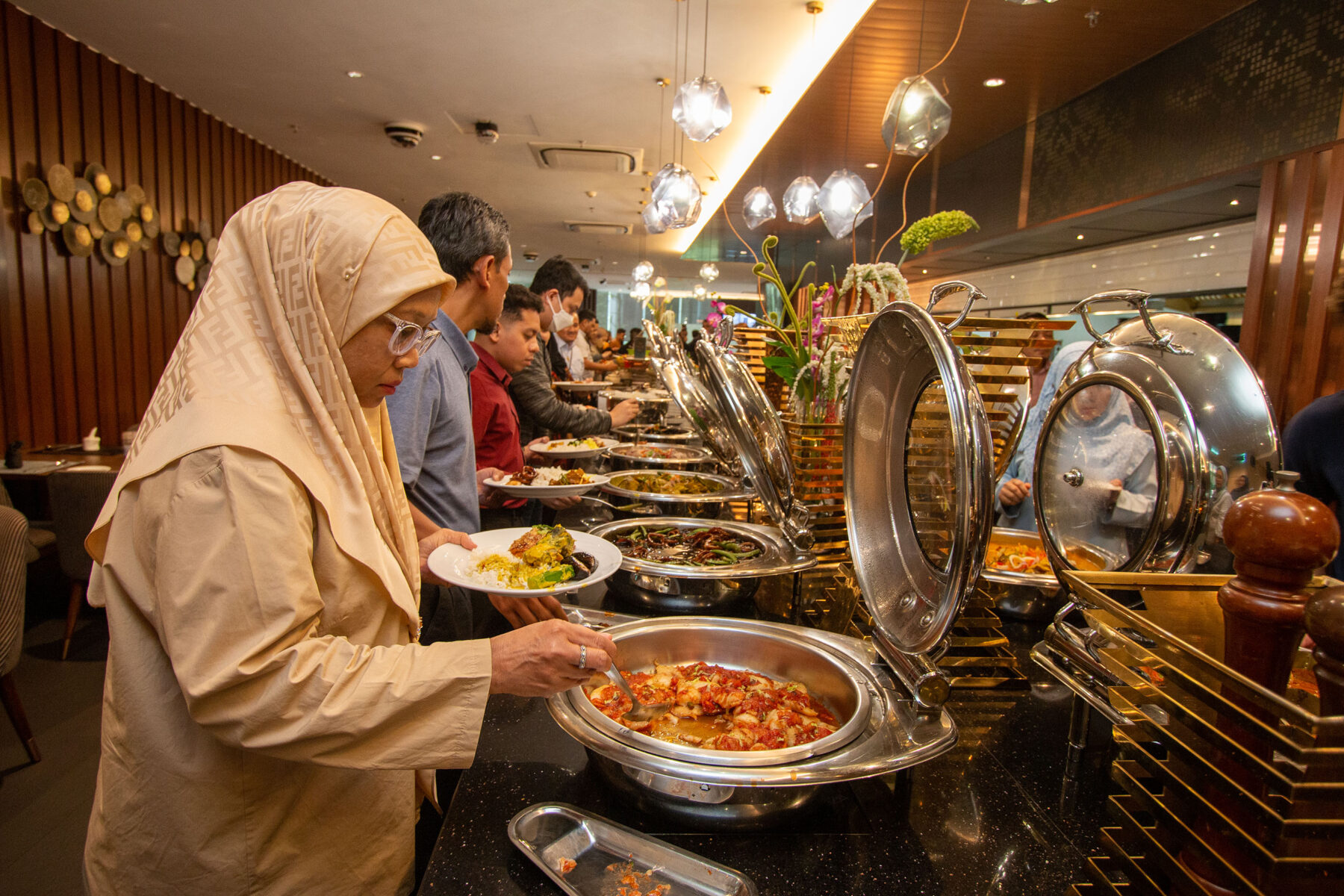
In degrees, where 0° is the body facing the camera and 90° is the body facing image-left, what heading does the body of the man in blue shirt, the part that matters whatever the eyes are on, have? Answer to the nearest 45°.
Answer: approximately 270°

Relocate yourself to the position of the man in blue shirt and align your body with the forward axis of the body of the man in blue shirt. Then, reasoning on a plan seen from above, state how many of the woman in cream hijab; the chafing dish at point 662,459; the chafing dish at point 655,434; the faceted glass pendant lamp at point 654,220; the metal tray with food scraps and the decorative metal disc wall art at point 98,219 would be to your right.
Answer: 2

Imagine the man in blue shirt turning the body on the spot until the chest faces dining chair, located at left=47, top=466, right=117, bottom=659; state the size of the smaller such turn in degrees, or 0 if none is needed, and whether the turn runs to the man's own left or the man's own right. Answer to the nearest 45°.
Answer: approximately 135° to the man's own left

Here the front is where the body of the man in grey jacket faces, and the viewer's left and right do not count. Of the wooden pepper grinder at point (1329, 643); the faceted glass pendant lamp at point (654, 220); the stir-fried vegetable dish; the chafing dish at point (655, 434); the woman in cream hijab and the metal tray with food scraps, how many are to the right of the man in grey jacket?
4

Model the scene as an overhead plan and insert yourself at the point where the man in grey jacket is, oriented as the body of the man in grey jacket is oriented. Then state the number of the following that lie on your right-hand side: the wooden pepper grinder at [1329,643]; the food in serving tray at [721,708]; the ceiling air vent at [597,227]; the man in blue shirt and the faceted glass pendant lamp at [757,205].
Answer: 3

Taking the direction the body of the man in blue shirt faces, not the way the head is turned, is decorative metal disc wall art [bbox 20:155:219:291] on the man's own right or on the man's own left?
on the man's own left

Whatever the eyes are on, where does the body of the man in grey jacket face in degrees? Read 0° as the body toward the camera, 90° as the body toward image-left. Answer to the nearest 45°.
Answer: approximately 270°

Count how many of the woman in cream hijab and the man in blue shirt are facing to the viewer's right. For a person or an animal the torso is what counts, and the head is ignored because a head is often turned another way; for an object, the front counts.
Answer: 2

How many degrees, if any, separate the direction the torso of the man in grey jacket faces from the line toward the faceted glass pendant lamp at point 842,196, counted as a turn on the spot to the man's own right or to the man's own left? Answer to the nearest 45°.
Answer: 0° — they already face it

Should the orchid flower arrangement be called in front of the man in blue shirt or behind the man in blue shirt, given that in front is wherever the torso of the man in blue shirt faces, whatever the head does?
in front

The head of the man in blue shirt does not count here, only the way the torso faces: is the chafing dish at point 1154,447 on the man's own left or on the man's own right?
on the man's own right

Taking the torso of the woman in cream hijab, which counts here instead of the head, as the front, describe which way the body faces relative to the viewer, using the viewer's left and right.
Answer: facing to the right of the viewer
